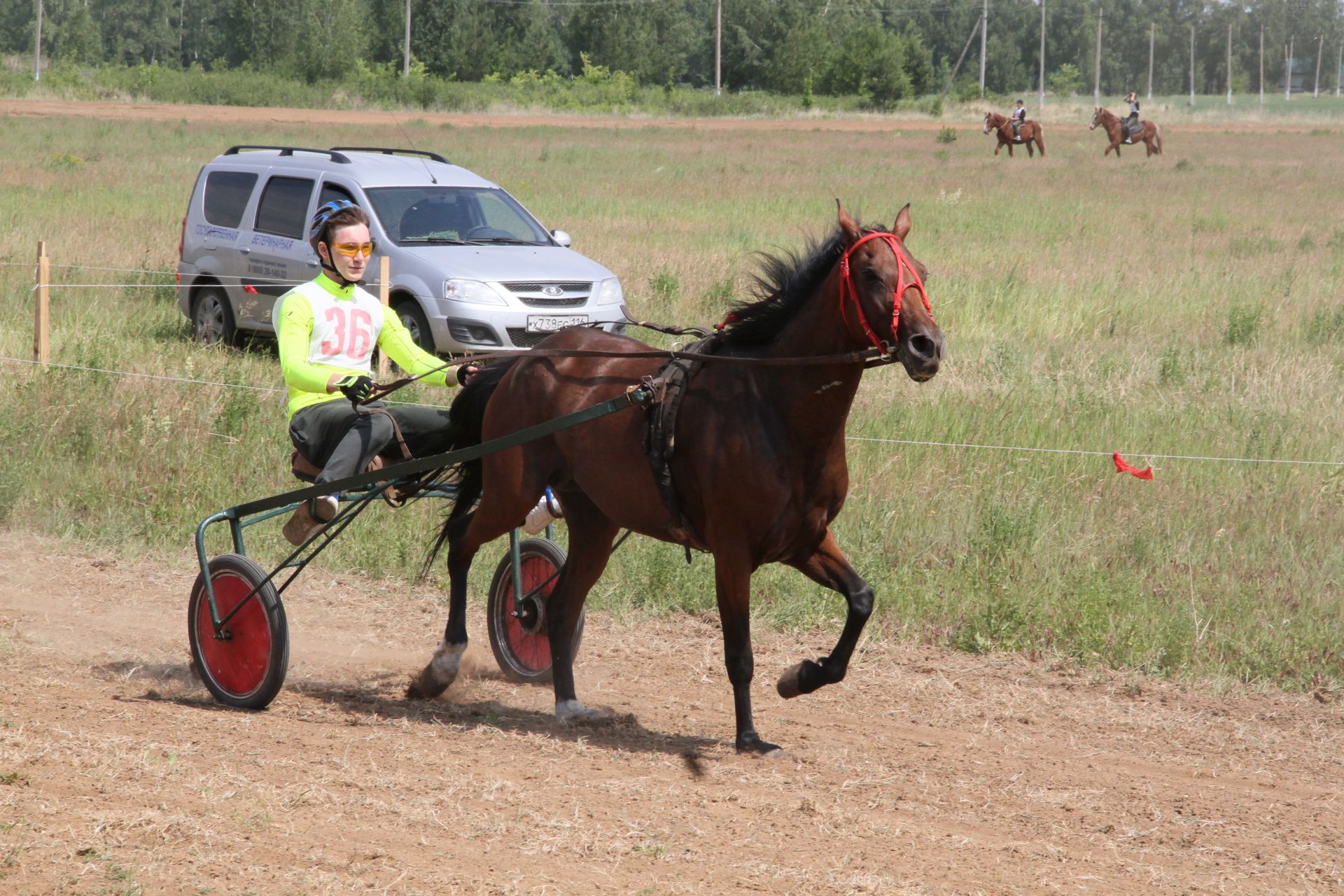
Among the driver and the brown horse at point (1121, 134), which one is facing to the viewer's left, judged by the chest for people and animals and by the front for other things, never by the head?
the brown horse

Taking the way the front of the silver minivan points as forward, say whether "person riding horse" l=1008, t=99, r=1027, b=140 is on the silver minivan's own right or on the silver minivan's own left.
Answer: on the silver minivan's own left

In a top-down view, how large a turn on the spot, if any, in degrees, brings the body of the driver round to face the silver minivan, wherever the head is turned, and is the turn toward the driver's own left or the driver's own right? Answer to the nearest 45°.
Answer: approximately 135° to the driver's own left

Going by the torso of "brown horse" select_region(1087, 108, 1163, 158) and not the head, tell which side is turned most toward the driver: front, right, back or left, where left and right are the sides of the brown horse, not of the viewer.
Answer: left

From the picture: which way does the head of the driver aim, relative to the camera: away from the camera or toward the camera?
toward the camera

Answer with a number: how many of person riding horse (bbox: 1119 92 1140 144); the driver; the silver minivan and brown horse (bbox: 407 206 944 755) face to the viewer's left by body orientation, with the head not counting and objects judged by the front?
1

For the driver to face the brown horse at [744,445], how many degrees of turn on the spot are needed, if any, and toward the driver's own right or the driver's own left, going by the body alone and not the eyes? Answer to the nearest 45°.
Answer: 0° — they already face it

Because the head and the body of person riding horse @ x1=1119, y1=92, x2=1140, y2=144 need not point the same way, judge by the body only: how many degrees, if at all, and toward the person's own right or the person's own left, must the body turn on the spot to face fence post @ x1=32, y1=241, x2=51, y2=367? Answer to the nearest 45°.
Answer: approximately 90° to the person's own left

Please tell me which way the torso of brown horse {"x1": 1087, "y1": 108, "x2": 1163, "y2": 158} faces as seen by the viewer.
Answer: to the viewer's left

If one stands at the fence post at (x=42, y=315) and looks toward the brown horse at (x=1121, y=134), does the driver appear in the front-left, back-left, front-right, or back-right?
back-right

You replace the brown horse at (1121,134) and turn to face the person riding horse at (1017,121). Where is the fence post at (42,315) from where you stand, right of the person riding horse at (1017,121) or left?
left

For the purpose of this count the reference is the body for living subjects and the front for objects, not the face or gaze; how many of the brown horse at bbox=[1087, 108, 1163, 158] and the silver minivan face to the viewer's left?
1

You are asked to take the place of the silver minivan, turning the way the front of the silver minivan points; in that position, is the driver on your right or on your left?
on your right

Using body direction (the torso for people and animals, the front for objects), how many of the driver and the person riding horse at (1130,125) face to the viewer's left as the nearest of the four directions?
1

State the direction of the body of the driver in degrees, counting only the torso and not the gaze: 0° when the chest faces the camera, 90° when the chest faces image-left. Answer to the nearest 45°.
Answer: approximately 315°

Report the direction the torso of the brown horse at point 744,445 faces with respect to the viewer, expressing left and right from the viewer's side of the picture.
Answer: facing the viewer and to the right of the viewer
